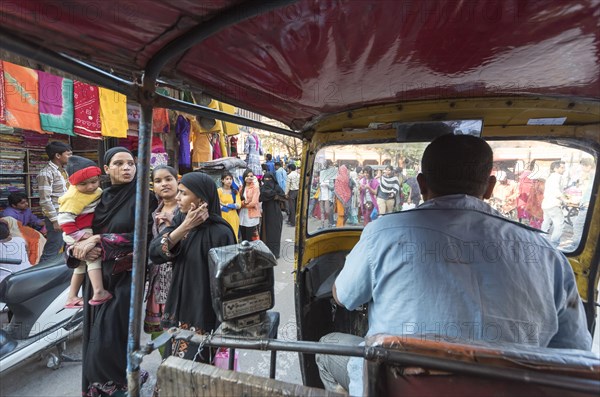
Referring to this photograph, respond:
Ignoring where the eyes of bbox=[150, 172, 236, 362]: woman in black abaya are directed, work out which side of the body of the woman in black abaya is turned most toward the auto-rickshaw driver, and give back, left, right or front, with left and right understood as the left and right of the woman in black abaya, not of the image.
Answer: left

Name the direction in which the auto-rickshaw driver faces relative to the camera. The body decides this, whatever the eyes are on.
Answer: away from the camera

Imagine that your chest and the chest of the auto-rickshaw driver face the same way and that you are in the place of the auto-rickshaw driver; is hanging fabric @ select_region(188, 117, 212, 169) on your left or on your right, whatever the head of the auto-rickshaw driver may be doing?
on your left

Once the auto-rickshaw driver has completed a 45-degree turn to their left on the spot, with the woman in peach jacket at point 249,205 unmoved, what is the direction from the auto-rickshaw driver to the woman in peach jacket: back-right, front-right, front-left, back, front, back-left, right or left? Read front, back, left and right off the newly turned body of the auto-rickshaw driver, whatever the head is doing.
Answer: front

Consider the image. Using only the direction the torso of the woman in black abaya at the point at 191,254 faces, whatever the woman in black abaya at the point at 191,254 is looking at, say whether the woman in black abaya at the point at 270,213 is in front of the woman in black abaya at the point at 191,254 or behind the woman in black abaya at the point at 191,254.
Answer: behind

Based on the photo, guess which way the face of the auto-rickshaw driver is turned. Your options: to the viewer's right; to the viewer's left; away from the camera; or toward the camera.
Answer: away from the camera

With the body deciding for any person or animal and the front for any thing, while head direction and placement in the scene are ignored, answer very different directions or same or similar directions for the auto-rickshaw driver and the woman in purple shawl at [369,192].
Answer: very different directions

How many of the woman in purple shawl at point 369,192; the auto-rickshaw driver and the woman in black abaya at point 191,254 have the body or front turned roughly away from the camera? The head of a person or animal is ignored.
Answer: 1

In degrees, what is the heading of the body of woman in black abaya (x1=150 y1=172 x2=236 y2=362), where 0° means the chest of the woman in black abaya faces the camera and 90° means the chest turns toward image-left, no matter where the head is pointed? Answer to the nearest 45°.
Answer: approximately 45°

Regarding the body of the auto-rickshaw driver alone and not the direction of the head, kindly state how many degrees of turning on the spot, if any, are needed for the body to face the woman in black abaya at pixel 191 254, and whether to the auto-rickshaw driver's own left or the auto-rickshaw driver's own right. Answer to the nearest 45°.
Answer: approximately 90° to the auto-rickshaw driver's own left
